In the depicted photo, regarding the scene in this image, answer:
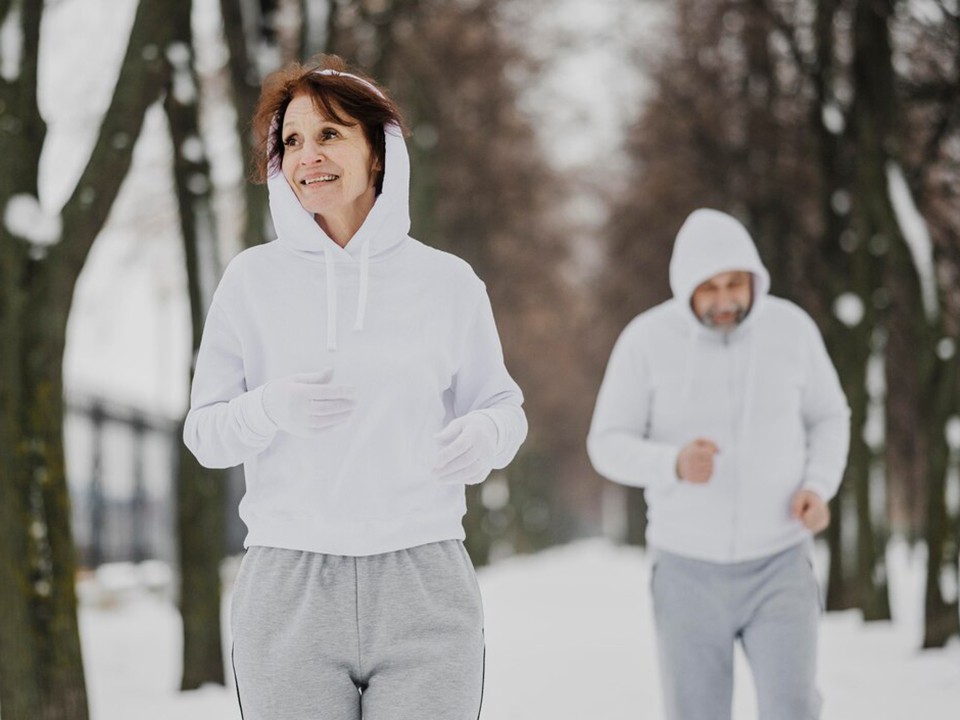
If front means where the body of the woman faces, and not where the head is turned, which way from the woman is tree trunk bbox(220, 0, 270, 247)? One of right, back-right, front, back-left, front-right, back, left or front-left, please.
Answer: back

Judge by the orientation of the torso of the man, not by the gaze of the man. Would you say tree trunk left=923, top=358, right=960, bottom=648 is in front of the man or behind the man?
behind

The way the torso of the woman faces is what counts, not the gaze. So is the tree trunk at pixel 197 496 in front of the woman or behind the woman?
behind

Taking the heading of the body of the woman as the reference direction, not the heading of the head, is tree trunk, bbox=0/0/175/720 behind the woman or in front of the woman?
behind

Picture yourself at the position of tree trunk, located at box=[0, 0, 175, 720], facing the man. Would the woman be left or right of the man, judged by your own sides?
right

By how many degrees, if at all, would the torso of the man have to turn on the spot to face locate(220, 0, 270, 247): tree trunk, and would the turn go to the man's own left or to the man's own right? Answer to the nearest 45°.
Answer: approximately 135° to the man's own right

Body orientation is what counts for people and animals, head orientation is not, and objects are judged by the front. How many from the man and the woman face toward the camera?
2

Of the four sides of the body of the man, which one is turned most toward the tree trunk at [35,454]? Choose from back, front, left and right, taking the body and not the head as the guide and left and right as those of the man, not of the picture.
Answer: right

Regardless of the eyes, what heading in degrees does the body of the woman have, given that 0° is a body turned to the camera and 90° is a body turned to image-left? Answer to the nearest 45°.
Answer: approximately 0°

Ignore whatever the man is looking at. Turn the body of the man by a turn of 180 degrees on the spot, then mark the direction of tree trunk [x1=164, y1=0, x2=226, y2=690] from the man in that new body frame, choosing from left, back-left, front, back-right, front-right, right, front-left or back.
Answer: front-left

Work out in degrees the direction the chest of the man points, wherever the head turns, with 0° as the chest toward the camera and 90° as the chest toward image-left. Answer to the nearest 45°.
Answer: approximately 0°
